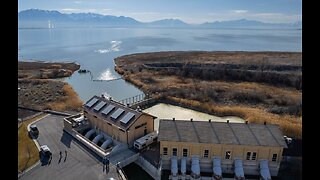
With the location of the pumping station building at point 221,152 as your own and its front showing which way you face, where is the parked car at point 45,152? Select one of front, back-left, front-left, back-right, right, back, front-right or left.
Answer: right

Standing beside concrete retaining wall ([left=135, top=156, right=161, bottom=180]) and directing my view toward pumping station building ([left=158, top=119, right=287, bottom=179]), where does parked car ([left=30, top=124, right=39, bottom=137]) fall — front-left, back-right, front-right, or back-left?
back-left

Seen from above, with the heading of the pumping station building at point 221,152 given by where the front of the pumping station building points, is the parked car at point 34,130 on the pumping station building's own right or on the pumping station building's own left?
on the pumping station building's own right

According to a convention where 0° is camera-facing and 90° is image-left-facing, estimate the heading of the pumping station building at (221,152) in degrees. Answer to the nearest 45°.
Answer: approximately 0°

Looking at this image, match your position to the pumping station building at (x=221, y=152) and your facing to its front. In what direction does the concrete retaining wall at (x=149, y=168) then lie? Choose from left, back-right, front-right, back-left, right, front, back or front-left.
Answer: right
